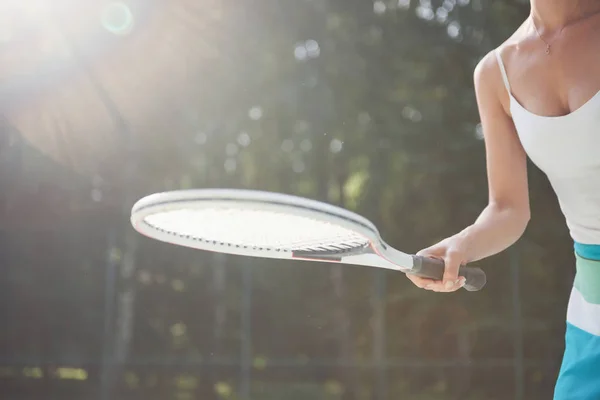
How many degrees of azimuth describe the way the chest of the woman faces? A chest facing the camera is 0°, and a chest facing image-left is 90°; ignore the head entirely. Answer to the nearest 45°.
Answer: approximately 45°

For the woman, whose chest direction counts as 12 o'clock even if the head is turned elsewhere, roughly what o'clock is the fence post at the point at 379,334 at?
The fence post is roughly at 4 o'clock from the woman.

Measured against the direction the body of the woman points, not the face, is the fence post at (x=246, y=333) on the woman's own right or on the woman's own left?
on the woman's own right

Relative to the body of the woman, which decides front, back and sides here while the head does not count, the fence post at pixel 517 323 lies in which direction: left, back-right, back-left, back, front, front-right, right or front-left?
back-right
